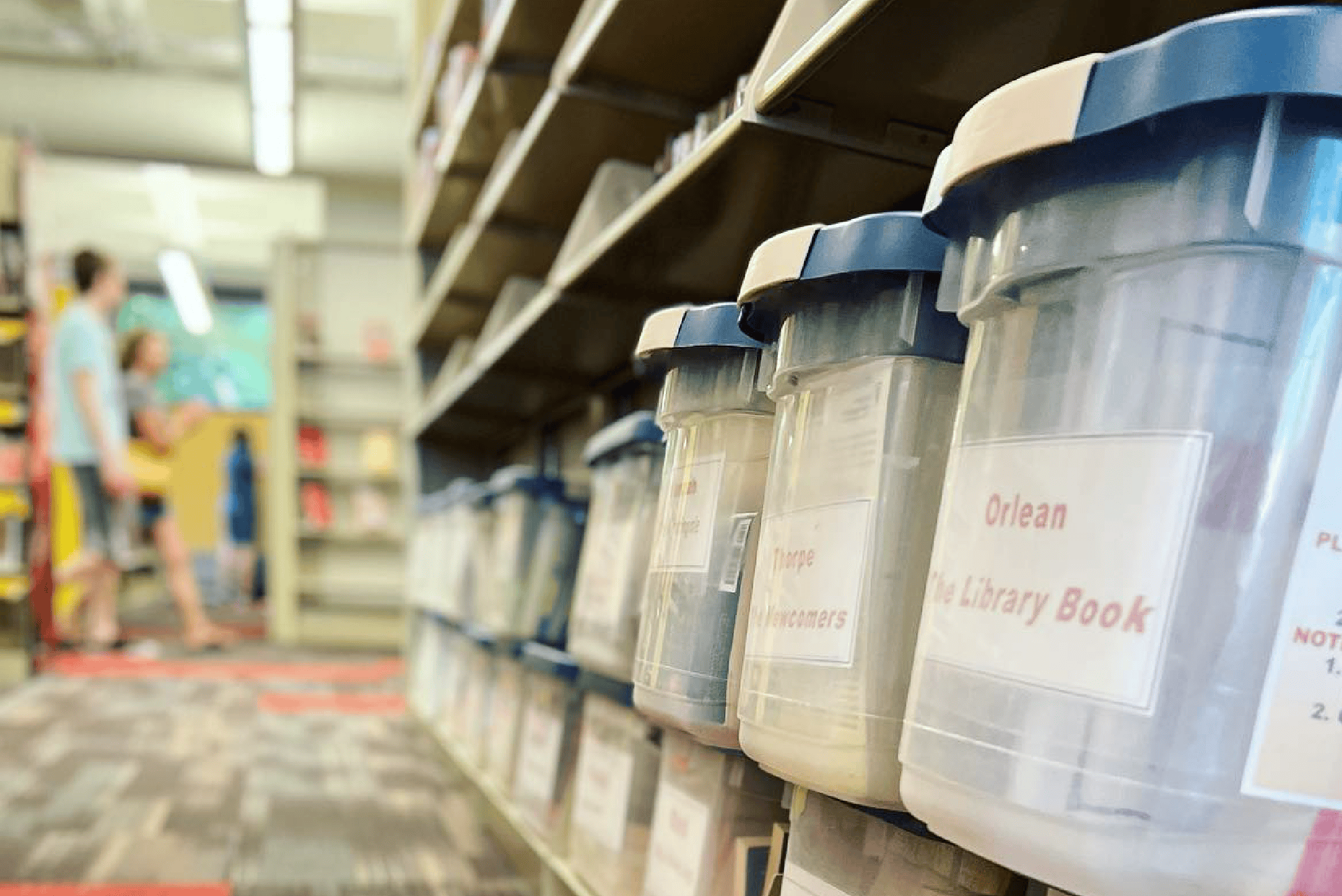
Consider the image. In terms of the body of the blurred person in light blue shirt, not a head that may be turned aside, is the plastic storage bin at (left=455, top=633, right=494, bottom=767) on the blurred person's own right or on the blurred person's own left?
on the blurred person's own right

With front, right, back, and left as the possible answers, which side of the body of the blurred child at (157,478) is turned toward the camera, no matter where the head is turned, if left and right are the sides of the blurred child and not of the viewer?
right

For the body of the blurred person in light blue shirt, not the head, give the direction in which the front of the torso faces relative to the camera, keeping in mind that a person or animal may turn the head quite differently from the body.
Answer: to the viewer's right

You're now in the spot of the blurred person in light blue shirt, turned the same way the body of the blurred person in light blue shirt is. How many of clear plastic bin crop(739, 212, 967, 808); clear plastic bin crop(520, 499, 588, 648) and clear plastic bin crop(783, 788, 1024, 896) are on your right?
3

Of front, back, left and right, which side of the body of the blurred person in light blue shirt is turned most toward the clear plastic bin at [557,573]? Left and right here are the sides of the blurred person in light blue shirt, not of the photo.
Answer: right

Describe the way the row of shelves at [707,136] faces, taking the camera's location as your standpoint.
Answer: facing the viewer and to the left of the viewer
